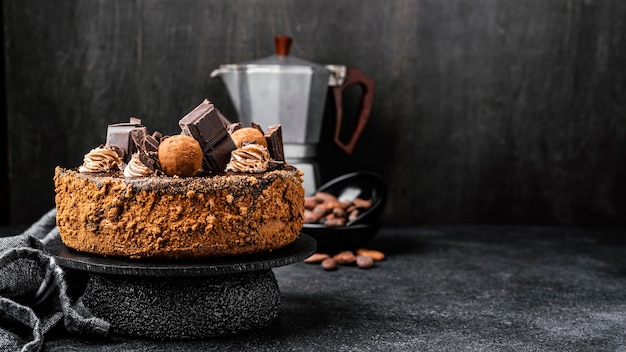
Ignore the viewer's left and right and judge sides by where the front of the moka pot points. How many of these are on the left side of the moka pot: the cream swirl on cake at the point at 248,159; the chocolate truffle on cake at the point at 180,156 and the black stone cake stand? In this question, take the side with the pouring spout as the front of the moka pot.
3

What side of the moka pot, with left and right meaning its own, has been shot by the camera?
left

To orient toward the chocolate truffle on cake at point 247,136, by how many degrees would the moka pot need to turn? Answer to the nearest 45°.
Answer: approximately 90° to its left

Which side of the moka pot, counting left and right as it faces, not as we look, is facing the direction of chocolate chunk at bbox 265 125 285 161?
left

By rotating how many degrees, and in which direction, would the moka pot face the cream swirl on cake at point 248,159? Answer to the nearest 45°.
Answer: approximately 90° to its left

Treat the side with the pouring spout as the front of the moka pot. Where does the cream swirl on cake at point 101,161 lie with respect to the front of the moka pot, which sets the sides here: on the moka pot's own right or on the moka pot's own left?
on the moka pot's own left

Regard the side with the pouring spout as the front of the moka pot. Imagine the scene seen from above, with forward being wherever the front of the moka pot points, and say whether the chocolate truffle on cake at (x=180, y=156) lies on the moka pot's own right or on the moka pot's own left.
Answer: on the moka pot's own left

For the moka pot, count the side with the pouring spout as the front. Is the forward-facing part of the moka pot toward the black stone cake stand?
no

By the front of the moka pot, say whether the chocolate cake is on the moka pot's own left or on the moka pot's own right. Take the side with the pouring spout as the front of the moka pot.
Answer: on the moka pot's own left

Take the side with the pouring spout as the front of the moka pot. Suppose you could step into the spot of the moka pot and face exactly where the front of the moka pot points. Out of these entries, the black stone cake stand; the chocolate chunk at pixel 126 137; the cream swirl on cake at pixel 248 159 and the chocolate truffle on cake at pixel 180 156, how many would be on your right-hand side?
0
